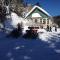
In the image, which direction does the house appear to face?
toward the camera
